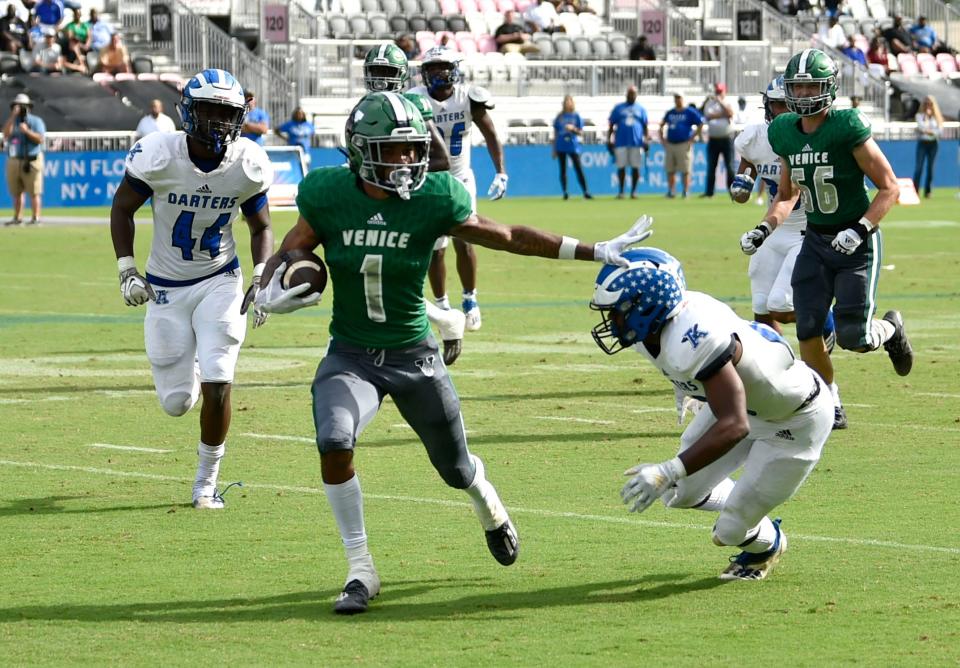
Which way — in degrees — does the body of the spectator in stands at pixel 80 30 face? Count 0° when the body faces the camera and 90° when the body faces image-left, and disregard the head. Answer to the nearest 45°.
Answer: approximately 0°

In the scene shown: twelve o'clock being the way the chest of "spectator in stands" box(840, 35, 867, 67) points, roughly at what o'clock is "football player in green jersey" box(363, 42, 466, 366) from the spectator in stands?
The football player in green jersey is roughly at 12 o'clock from the spectator in stands.

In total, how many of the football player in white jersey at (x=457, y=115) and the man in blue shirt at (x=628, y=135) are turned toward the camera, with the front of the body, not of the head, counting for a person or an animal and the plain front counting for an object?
2

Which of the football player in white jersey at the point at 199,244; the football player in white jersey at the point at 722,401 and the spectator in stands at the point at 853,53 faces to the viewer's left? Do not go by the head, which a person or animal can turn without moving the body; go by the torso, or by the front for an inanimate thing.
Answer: the football player in white jersey at the point at 722,401

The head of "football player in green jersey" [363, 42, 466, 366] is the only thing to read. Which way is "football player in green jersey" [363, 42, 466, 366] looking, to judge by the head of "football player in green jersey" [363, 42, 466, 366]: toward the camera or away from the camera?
toward the camera

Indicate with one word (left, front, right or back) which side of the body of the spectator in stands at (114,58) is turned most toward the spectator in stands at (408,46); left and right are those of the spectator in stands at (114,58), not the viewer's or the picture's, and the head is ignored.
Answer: left

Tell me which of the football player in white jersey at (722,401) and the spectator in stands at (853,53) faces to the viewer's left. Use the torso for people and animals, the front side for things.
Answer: the football player in white jersey

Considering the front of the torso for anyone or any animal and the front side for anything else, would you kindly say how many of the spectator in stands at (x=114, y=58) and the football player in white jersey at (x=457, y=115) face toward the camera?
2

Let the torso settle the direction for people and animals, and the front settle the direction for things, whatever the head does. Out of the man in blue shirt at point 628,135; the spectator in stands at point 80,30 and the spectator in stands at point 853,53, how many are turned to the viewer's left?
0

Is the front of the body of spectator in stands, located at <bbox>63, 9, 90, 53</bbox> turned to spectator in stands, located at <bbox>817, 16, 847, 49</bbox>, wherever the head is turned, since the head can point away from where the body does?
no

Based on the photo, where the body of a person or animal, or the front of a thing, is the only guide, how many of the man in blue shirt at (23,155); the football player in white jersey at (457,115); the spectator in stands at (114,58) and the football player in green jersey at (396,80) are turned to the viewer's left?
0

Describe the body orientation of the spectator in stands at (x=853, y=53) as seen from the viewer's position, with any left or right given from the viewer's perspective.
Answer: facing the viewer

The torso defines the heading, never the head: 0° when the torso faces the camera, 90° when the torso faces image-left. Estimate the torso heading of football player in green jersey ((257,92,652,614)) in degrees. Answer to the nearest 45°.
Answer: approximately 0°

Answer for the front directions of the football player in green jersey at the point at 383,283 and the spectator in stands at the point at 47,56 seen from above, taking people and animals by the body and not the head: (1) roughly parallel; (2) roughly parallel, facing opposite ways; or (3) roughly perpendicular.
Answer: roughly parallel

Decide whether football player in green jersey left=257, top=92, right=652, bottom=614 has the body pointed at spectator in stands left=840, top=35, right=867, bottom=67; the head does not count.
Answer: no

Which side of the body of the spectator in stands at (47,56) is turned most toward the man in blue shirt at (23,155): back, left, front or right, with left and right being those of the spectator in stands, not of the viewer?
front

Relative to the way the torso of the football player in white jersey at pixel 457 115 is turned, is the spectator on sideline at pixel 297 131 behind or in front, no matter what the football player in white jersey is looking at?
behind

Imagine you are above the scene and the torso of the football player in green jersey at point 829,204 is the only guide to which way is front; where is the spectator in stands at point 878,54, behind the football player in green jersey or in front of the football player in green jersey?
behind

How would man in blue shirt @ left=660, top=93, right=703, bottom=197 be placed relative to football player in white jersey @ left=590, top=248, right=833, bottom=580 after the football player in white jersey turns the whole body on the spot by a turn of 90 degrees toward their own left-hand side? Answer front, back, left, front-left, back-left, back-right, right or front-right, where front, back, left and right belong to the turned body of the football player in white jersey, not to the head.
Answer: back

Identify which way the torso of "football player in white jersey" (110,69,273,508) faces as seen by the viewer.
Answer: toward the camera

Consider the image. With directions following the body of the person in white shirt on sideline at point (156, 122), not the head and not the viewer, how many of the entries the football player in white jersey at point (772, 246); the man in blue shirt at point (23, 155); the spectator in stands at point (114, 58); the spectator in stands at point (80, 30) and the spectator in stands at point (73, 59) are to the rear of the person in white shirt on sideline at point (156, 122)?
3
